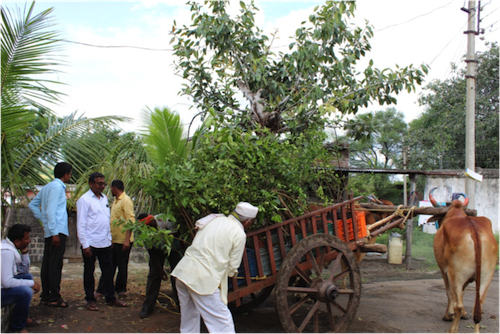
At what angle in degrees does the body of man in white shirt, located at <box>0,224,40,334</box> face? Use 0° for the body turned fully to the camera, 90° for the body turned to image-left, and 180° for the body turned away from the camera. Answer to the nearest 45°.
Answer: approximately 270°

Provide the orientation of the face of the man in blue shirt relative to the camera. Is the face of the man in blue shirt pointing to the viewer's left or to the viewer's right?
to the viewer's right

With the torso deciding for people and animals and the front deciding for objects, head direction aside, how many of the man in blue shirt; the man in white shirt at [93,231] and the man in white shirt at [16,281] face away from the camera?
0

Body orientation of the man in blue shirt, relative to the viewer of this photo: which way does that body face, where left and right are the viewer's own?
facing to the right of the viewer

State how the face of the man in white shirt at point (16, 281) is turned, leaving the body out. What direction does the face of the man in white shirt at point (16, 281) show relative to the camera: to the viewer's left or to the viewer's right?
to the viewer's right

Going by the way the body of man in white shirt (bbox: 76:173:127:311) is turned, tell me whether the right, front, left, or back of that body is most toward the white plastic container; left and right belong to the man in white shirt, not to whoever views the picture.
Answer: left

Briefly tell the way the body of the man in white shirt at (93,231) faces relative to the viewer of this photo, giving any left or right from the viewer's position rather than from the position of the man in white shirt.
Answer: facing the viewer and to the right of the viewer

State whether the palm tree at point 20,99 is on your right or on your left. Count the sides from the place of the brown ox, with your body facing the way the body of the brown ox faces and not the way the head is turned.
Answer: on your left

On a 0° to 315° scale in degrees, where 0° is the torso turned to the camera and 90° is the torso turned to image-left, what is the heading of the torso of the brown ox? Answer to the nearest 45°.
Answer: approximately 180°
